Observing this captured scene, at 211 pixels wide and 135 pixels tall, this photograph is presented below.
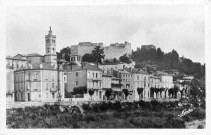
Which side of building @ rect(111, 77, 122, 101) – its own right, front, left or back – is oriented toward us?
front

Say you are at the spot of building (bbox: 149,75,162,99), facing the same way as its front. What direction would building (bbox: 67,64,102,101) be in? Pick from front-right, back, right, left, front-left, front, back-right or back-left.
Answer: right

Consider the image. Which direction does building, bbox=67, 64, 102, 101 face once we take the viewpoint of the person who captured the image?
facing the viewer and to the right of the viewer

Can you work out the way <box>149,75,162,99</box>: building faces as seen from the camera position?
facing the viewer

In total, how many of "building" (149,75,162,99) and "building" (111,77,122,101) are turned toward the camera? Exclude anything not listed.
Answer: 2

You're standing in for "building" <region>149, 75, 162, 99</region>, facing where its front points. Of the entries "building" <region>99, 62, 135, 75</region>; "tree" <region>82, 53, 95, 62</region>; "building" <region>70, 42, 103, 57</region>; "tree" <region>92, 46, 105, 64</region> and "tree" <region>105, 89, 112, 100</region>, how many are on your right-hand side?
5

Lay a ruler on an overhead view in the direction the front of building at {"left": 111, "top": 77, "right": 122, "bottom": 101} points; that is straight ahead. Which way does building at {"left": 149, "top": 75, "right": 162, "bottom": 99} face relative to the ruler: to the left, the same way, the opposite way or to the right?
the same way

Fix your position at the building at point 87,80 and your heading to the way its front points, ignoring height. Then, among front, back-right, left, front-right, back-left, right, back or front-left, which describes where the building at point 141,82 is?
front-left
